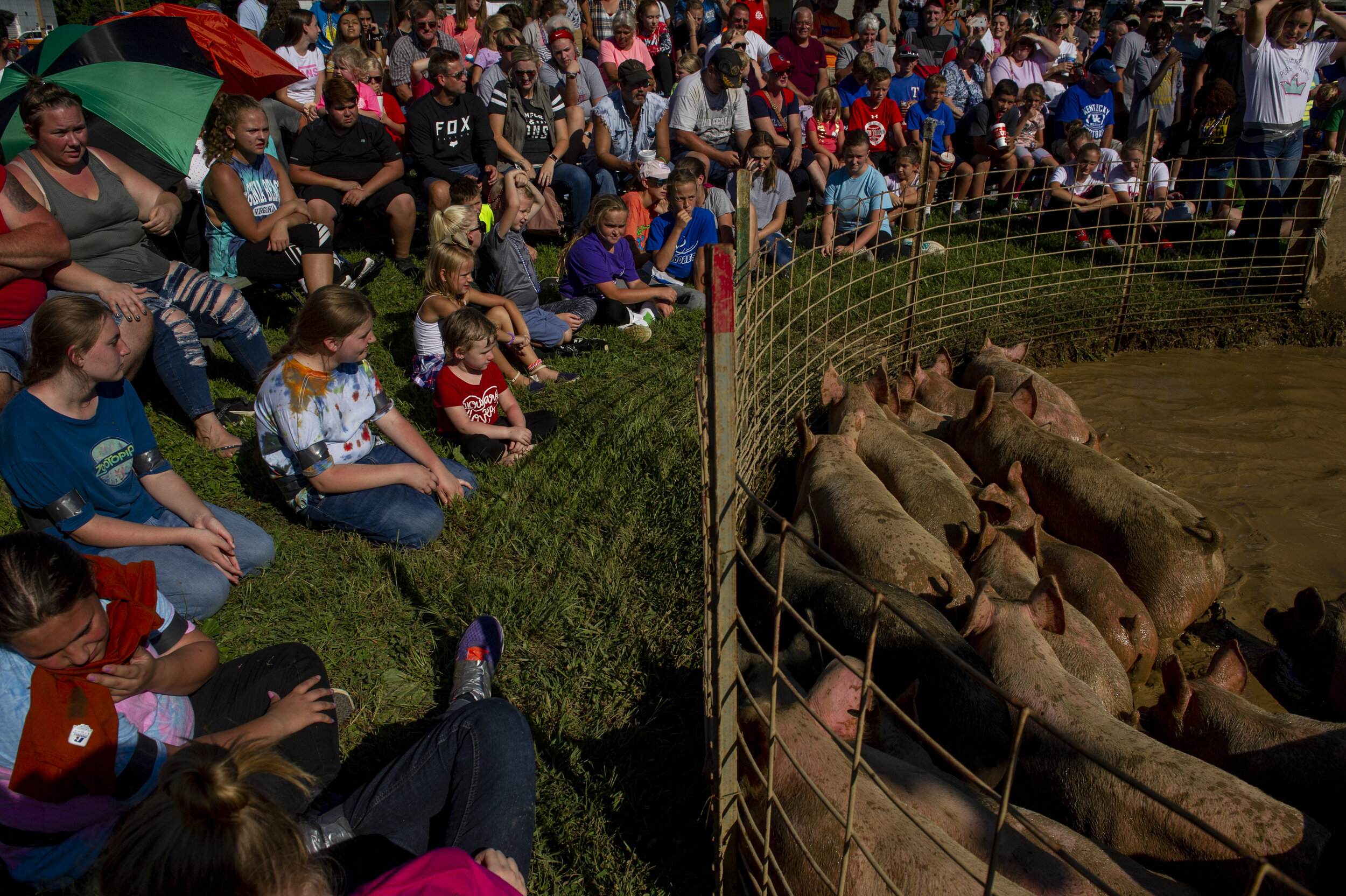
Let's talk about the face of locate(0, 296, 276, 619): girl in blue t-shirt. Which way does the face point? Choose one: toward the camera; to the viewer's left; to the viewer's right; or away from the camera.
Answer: to the viewer's right

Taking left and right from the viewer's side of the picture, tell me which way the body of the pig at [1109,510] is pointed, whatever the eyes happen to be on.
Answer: facing away from the viewer and to the left of the viewer

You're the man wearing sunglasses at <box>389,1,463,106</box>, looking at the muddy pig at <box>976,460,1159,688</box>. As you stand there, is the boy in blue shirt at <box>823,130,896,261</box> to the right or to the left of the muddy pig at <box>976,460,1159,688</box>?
left

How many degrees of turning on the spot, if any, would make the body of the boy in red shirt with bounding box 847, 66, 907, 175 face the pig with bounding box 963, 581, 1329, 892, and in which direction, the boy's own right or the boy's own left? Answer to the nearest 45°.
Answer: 0° — they already face it

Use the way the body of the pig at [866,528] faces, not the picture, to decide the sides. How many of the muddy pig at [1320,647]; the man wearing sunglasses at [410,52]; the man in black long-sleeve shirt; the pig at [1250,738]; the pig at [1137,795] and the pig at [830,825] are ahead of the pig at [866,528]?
2

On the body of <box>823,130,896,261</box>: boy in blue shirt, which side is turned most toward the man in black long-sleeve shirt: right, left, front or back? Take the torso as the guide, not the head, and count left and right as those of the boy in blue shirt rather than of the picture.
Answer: right

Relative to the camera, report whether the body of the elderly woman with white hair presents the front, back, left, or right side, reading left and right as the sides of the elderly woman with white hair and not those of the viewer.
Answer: front

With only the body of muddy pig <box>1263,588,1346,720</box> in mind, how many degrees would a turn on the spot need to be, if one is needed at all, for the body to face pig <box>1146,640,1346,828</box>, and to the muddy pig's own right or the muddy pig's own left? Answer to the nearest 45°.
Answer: approximately 90° to the muddy pig's own left

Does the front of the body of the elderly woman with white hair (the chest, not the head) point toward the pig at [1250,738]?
yes

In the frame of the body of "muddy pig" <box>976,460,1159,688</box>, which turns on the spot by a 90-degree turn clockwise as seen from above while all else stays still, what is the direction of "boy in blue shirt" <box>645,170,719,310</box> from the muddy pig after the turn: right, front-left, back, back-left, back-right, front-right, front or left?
left

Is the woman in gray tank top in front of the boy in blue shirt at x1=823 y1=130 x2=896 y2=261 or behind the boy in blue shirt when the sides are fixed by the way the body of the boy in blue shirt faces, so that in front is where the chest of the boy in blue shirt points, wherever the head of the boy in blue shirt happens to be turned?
in front

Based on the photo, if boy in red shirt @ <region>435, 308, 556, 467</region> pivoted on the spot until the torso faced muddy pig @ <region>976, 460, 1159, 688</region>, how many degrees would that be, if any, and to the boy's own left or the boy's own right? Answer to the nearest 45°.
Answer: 0° — they already face it

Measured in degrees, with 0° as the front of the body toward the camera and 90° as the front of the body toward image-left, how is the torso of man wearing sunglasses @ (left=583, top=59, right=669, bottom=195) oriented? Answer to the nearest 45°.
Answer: approximately 315°

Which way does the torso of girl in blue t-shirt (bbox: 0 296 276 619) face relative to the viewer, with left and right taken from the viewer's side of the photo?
facing the viewer and to the right of the viewer

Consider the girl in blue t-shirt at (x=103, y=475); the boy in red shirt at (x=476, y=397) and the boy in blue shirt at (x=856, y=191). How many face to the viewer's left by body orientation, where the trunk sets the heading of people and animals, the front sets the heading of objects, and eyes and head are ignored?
0
